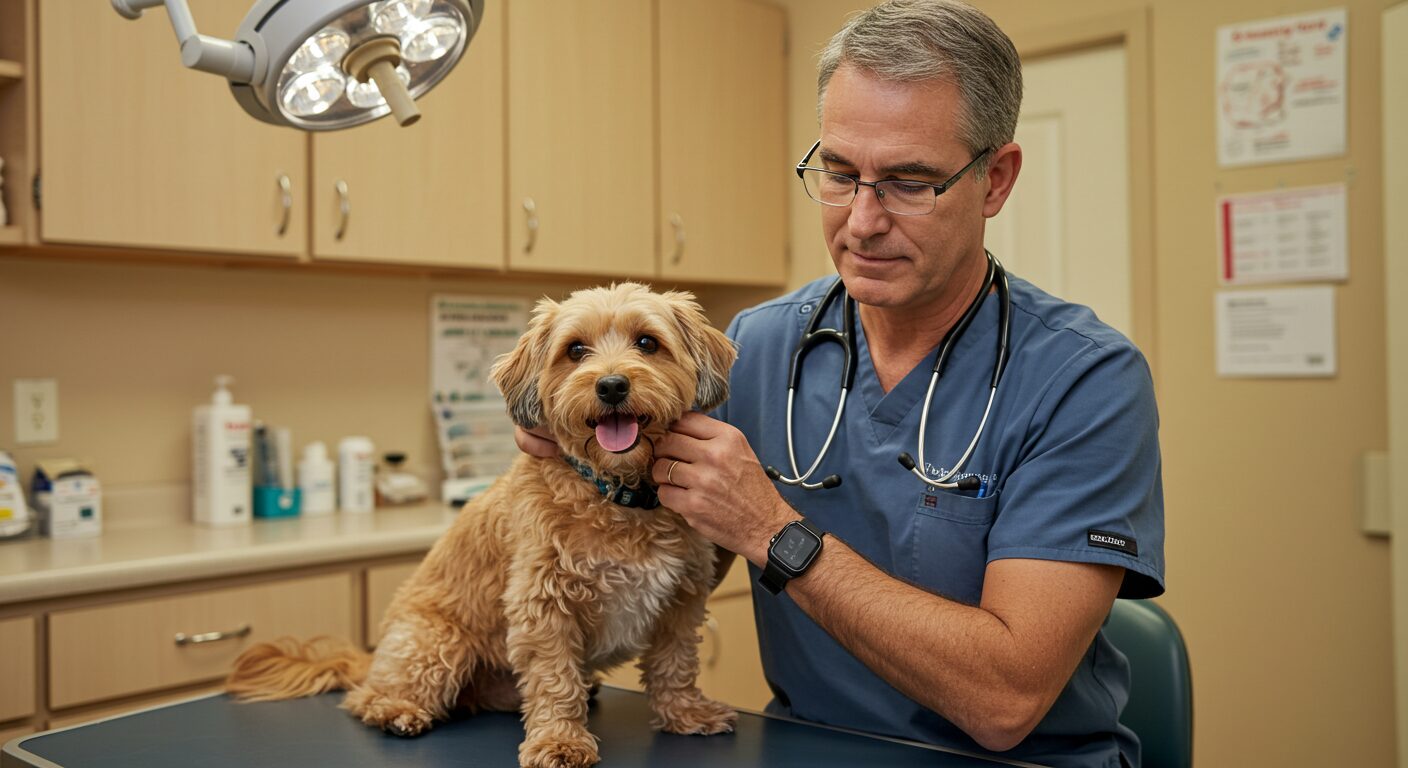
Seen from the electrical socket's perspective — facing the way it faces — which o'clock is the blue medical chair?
The blue medical chair is roughly at 11 o'clock from the electrical socket.

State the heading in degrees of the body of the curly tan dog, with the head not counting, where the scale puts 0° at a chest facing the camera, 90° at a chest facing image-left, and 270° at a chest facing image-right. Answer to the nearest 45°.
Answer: approximately 315°

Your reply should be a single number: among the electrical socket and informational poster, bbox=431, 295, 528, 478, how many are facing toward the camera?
2

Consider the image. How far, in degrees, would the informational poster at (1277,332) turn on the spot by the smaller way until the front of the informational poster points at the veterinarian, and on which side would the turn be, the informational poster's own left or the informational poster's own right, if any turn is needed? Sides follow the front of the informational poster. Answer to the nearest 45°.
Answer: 0° — it already faces them

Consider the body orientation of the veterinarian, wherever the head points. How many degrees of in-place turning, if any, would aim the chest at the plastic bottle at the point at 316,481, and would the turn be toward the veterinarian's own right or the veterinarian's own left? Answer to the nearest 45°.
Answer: approximately 90° to the veterinarian's own right

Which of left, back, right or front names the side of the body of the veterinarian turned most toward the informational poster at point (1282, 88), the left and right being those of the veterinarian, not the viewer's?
back

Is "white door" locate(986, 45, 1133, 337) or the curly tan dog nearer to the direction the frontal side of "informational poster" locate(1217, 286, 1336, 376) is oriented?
the curly tan dog

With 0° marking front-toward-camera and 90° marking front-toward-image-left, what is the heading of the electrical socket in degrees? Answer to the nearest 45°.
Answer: approximately 0°

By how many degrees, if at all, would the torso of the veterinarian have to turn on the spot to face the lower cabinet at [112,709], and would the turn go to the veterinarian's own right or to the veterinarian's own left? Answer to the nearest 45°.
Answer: approximately 45° to the veterinarian's own right

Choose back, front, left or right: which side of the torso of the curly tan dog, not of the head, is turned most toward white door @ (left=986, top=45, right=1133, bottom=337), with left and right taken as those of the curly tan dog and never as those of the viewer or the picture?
left

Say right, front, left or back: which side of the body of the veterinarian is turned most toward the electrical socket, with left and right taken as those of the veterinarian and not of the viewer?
right
